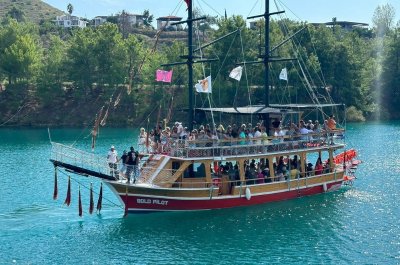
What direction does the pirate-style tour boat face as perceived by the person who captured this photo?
facing the viewer and to the left of the viewer

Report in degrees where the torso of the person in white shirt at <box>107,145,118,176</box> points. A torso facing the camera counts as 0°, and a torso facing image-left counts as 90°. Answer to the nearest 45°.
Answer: approximately 0°
